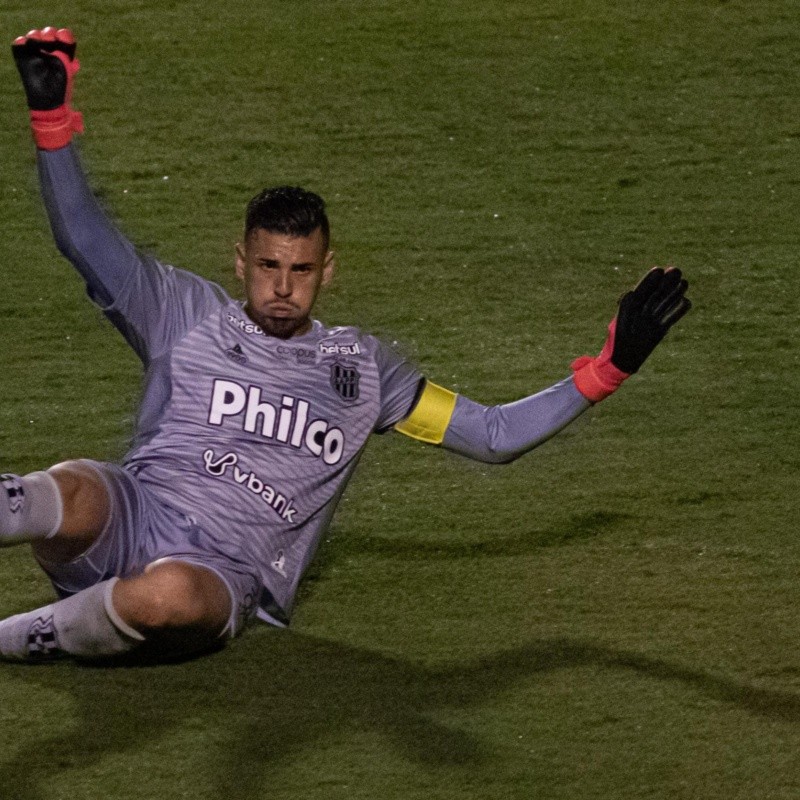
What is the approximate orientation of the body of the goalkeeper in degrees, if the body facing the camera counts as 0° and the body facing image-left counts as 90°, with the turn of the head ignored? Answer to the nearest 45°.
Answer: approximately 0°
